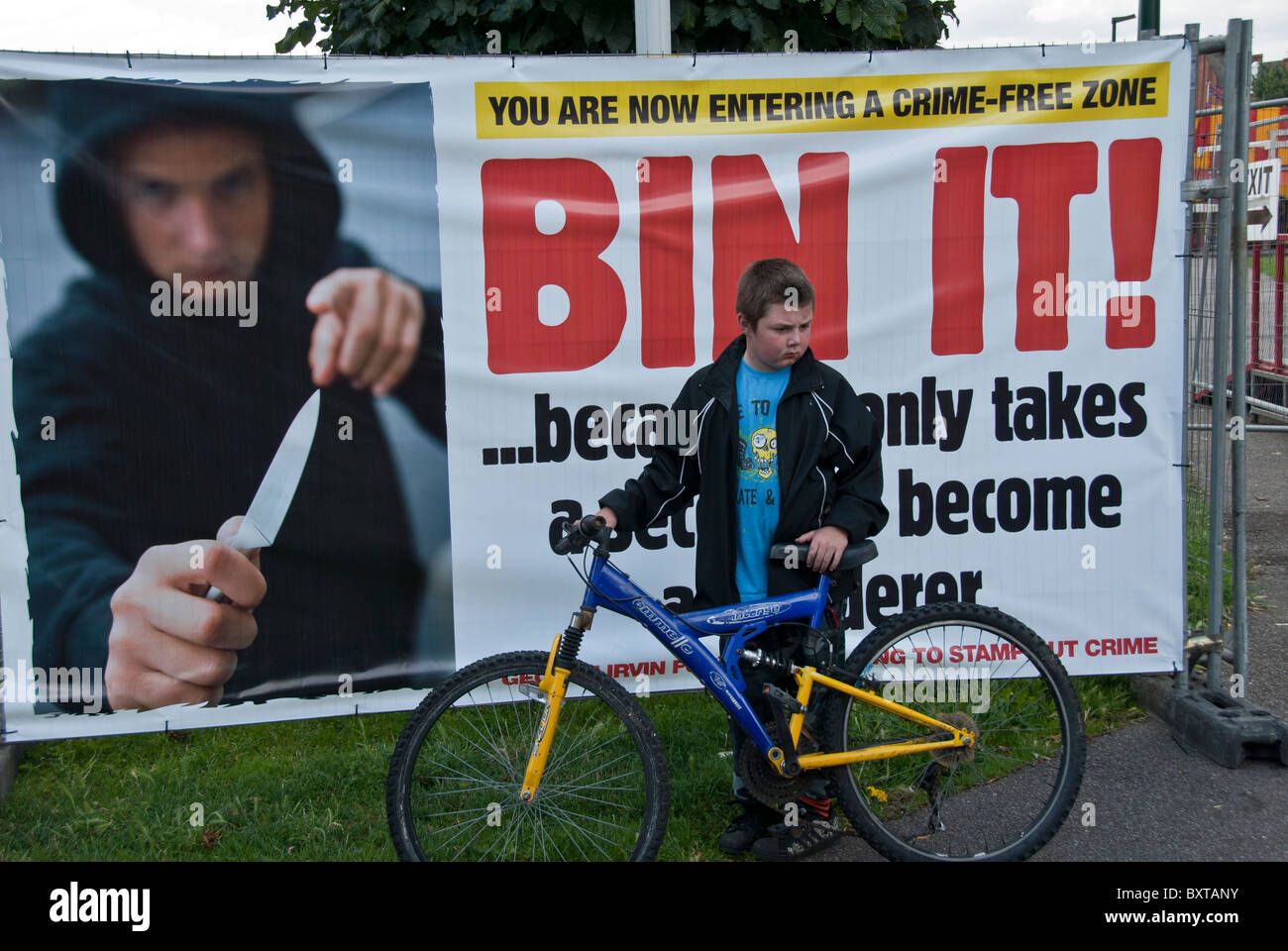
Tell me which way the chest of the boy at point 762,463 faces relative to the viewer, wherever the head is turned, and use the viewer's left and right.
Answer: facing the viewer

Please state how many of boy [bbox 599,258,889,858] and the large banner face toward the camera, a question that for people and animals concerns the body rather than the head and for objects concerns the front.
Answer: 2

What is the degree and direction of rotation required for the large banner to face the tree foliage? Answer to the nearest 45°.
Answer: approximately 180°

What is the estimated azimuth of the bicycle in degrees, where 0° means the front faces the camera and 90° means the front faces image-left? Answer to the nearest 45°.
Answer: approximately 90°

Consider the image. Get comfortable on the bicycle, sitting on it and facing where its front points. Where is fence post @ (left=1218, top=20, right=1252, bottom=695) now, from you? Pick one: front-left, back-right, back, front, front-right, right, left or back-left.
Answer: back-right

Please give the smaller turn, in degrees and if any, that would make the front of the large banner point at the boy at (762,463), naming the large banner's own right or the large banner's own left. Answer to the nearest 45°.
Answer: approximately 45° to the large banner's own left

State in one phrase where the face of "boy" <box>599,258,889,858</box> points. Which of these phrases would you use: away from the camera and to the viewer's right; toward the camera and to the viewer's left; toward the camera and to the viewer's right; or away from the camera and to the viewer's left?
toward the camera and to the viewer's right

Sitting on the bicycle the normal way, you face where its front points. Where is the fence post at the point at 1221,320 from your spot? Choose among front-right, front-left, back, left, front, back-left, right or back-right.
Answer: back-right
